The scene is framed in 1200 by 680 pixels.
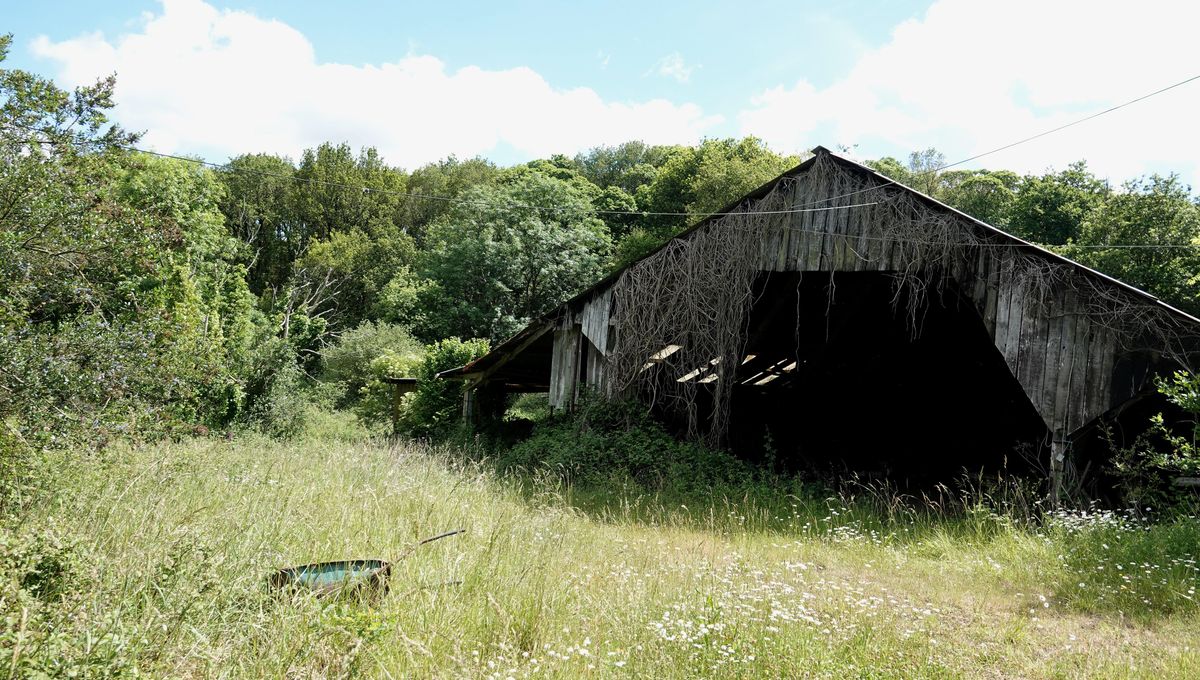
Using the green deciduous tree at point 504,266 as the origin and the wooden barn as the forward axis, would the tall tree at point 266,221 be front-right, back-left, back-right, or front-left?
back-right

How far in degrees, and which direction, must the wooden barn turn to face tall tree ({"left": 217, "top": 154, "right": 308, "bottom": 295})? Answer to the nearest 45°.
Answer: approximately 135° to its right

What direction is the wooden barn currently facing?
toward the camera

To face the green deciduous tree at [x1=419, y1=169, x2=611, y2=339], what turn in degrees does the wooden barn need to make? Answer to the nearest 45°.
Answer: approximately 135° to its right

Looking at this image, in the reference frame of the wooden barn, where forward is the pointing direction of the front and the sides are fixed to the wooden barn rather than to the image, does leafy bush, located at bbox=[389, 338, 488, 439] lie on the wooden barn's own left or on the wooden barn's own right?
on the wooden barn's own right

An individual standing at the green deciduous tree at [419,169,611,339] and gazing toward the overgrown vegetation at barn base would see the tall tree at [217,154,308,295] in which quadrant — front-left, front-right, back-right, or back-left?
back-right

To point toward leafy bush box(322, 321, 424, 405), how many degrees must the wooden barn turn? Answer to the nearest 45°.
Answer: approximately 135° to its right
